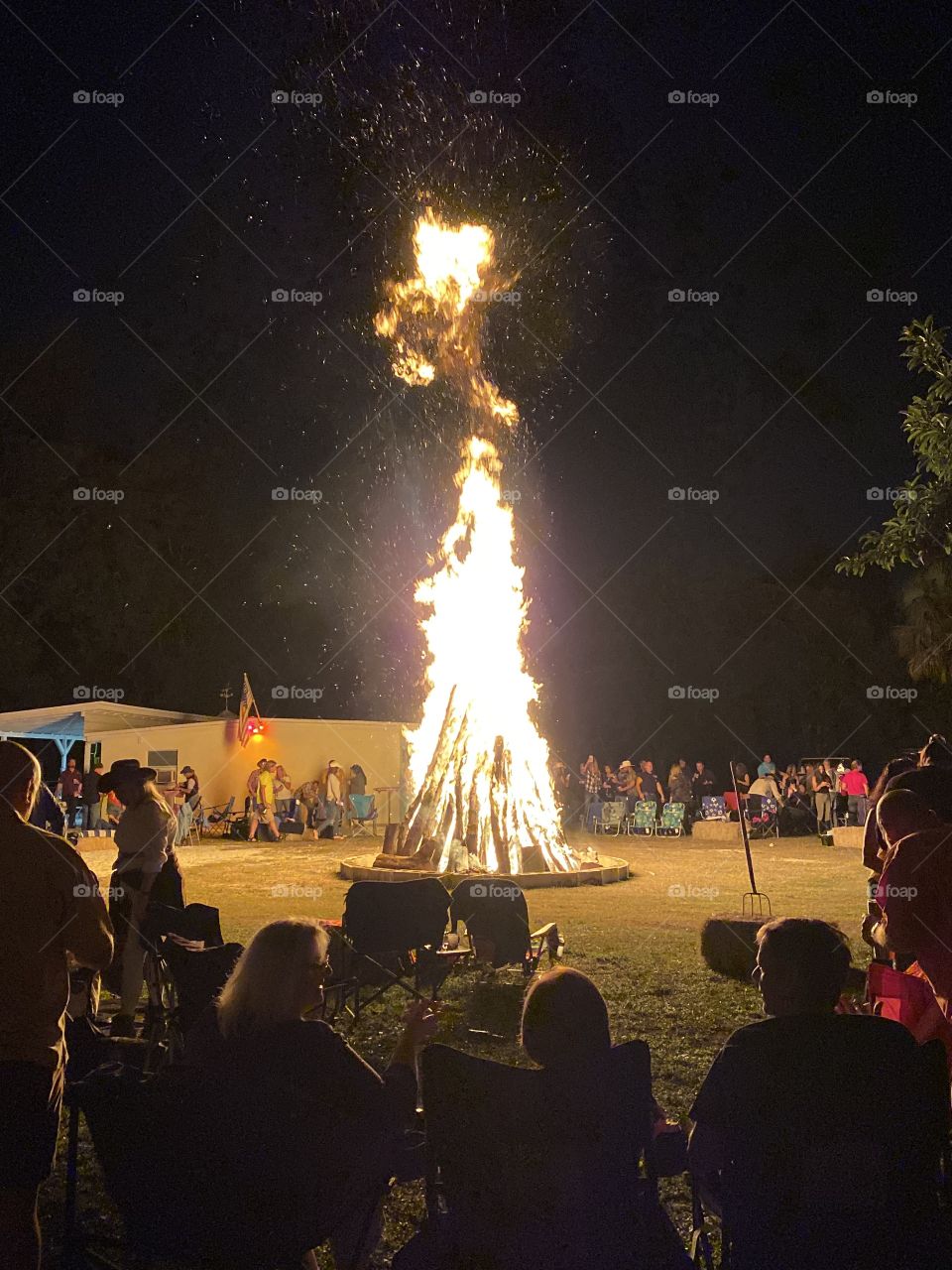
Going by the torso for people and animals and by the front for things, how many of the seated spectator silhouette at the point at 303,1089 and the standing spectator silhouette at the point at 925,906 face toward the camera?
0

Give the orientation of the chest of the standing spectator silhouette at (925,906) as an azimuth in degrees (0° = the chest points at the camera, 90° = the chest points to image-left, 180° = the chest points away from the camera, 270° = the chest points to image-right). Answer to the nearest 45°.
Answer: approximately 135°

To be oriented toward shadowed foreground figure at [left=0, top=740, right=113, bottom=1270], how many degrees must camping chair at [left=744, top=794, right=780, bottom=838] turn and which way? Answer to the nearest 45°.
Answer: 0° — it already faces them

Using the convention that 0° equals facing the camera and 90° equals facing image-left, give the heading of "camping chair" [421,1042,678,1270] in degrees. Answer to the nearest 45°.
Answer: approximately 180°

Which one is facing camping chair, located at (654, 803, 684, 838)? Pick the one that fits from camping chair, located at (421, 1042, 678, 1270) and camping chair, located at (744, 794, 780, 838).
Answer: camping chair, located at (421, 1042, 678, 1270)

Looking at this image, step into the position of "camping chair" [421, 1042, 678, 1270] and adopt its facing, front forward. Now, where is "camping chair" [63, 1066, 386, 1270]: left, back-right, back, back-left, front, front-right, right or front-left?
left

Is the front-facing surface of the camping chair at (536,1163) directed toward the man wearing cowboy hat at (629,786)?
yes

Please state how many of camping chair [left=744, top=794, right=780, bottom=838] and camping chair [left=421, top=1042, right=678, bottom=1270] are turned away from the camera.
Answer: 1

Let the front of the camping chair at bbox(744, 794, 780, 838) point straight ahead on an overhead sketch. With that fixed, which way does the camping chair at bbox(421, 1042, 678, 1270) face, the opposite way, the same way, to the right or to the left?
the opposite way

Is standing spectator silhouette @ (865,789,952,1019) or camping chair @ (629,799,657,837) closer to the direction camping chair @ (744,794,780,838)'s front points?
the standing spectator silhouette

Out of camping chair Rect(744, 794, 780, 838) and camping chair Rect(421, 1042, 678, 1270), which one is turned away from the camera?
camping chair Rect(421, 1042, 678, 1270)

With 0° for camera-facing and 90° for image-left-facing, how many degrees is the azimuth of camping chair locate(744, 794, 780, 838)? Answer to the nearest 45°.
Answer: approximately 0°

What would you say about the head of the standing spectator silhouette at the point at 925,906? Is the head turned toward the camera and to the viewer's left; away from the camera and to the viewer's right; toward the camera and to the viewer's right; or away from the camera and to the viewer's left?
away from the camera and to the viewer's left

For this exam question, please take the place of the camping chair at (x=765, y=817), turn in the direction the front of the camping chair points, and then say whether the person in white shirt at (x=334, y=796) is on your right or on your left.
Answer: on your right

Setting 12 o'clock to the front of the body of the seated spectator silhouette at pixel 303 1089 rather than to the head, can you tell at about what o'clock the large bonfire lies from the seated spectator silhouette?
The large bonfire is roughly at 11 o'clock from the seated spectator silhouette.
